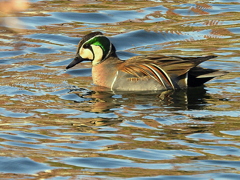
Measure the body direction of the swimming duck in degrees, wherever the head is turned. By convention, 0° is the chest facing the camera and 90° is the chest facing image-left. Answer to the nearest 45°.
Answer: approximately 90°
